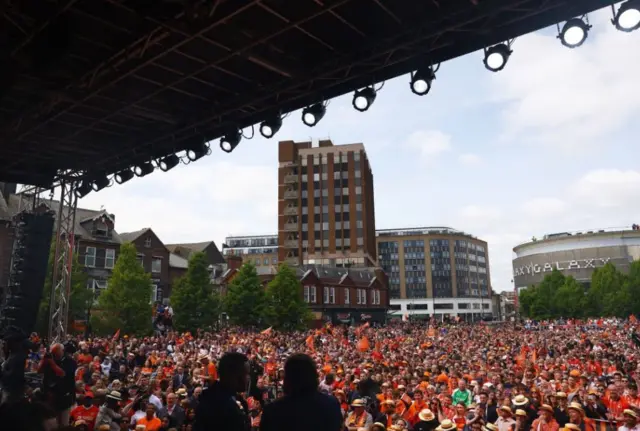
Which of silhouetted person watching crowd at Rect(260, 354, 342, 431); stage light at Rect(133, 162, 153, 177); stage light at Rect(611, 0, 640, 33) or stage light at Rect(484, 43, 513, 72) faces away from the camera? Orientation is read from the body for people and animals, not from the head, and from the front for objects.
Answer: the silhouetted person watching crowd

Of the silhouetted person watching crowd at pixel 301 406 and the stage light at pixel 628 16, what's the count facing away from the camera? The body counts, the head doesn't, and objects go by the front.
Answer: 1

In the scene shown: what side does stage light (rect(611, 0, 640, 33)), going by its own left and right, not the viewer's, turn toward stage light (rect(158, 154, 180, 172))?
right

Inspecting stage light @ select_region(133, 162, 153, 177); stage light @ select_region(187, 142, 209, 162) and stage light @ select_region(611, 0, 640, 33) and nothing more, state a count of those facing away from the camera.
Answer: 0

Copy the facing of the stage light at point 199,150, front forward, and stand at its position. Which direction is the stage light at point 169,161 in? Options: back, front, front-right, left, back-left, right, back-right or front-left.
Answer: right

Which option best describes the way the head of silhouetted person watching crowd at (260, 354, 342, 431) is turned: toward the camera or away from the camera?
away from the camera

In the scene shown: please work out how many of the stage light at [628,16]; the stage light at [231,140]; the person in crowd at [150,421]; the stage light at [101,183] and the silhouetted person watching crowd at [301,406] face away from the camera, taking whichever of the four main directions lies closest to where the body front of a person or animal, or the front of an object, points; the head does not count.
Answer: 1

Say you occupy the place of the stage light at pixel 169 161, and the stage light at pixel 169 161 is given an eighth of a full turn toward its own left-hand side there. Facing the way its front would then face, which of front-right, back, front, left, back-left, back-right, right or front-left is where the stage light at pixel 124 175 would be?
back-right

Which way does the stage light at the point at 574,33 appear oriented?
toward the camera

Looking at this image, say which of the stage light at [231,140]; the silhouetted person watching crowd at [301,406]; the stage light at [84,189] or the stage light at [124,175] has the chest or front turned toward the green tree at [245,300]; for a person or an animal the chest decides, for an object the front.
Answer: the silhouetted person watching crowd

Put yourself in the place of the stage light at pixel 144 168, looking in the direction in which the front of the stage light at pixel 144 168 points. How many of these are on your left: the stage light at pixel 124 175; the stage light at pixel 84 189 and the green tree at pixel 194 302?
0

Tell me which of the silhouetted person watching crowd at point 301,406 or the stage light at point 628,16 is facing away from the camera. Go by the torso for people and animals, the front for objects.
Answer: the silhouetted person watching crowd

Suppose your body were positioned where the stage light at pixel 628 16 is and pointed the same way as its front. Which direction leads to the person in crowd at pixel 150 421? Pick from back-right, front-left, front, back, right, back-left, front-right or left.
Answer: right

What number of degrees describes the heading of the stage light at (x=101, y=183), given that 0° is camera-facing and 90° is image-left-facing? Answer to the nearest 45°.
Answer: approximately 45°

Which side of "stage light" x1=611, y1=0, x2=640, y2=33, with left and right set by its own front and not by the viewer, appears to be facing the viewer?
front

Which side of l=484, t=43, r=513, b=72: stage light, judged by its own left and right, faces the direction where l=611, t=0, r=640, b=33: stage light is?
left

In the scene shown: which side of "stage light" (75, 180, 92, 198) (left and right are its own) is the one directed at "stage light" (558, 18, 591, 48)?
left

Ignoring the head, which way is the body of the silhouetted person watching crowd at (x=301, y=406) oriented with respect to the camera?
away from the camera
